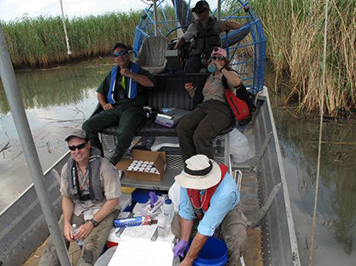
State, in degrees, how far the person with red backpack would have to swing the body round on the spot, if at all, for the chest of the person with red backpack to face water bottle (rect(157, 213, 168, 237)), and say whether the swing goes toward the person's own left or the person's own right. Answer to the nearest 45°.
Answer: approximately 45° to the person's own left

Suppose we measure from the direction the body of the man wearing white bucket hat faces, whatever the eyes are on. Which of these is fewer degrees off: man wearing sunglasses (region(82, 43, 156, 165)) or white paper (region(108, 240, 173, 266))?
the white paper

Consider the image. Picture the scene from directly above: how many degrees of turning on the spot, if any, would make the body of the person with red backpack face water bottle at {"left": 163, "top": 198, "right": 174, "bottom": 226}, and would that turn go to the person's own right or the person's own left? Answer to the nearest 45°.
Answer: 0° — they already face it

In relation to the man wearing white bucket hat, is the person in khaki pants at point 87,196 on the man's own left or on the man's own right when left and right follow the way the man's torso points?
on the man's own right

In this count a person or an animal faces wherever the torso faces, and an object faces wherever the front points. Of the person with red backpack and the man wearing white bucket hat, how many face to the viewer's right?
0

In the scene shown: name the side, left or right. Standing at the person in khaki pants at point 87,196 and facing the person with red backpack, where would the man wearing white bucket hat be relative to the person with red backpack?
right

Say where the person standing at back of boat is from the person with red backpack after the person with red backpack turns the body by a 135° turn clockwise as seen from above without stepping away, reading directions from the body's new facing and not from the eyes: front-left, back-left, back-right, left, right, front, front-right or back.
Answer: front

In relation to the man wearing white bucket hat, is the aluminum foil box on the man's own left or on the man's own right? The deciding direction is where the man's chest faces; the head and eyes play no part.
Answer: on the man's own right

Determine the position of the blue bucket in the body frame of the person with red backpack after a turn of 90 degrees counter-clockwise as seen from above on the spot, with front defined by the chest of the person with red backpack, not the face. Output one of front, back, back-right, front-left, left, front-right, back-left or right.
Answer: front-right

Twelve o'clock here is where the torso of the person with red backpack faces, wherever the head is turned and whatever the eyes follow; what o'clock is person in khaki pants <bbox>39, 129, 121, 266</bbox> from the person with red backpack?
The person in khaki pants is roughly at 12 o'clock from the person with red backpack.

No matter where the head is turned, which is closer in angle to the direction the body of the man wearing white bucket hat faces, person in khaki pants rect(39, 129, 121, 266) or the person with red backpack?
the person in khaki pants

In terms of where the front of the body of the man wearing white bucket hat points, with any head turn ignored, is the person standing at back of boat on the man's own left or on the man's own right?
on the man's own right

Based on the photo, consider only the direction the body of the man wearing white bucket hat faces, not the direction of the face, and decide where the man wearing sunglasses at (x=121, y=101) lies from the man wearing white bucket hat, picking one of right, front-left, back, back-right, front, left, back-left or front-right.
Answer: right
